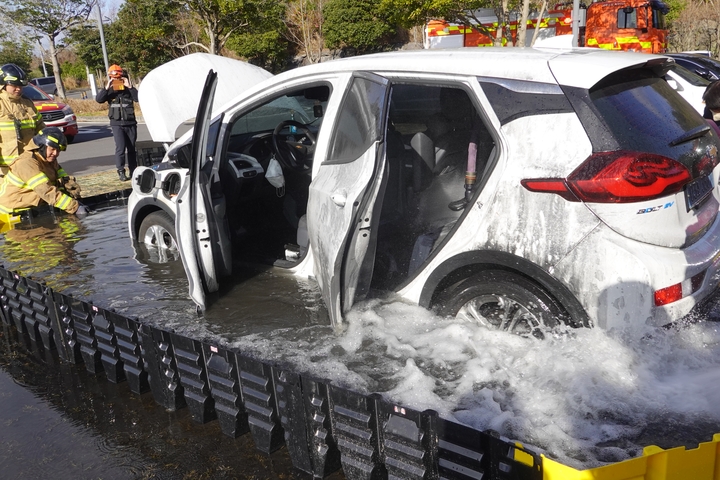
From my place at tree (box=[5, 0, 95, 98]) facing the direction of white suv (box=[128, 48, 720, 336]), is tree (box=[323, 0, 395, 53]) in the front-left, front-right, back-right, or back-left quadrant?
front-left

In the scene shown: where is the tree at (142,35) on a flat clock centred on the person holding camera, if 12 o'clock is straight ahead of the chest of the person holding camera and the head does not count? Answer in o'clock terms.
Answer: The tree is roughly at 6 o'clock from the person holding camera.

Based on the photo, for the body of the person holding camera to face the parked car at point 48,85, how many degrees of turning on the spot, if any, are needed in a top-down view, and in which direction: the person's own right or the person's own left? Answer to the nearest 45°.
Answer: approximately 180°

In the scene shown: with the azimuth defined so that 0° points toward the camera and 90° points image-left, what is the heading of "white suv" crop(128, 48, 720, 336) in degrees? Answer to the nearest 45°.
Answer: approximately 135°

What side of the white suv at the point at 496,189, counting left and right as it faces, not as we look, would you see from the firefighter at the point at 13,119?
front

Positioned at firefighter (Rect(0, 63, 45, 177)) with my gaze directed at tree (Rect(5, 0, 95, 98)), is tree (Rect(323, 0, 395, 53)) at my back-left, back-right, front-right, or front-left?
front-right

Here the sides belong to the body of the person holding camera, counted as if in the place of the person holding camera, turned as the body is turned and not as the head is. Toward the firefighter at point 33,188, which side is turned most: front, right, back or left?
front

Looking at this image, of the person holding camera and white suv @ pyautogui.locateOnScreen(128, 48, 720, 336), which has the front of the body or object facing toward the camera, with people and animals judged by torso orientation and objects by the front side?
the person holding camera

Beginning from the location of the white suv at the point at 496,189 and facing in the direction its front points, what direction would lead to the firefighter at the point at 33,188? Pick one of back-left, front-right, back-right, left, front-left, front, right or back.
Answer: front

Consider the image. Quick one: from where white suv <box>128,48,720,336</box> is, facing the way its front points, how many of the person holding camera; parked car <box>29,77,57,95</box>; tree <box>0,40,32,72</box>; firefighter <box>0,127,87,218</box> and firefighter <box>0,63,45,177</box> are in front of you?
5

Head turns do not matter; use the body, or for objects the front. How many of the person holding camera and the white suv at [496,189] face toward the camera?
1

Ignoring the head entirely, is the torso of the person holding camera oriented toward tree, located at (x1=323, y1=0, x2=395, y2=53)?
no

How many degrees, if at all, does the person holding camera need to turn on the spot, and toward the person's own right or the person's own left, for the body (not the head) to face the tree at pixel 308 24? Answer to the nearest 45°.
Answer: approximately 135° to the person's own left

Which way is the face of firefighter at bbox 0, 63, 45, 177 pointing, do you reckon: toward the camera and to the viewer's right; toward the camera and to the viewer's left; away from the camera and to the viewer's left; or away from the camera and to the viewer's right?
toward the camera and to the viewer's right

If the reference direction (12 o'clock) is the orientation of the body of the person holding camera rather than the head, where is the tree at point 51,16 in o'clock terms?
The tree is roughly at 6 o'clock from the person holding camera.

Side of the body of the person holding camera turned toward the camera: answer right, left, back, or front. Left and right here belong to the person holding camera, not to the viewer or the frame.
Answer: front
